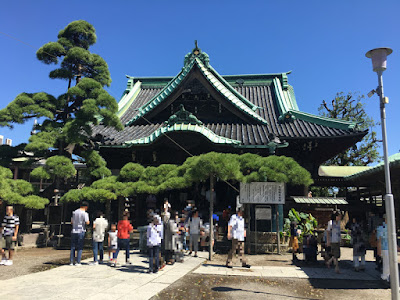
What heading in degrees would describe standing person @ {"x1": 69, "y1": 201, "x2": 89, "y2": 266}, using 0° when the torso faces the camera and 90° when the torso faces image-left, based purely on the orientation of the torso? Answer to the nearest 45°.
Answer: approximately 225°

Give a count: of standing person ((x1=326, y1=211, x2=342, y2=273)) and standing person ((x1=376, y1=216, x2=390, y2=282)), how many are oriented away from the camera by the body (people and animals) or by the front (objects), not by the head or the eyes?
1

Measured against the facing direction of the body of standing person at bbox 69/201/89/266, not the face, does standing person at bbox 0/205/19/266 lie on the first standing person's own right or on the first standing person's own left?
on the first standing person's own left

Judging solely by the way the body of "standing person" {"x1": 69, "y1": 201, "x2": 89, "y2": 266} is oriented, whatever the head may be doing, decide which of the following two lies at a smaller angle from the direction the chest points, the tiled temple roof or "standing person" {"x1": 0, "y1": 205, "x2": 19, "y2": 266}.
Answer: the tiled temple roof

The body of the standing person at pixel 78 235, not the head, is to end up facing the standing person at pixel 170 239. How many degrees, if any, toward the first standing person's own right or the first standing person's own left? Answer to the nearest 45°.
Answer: approximately 45° to the first standing person's own right
